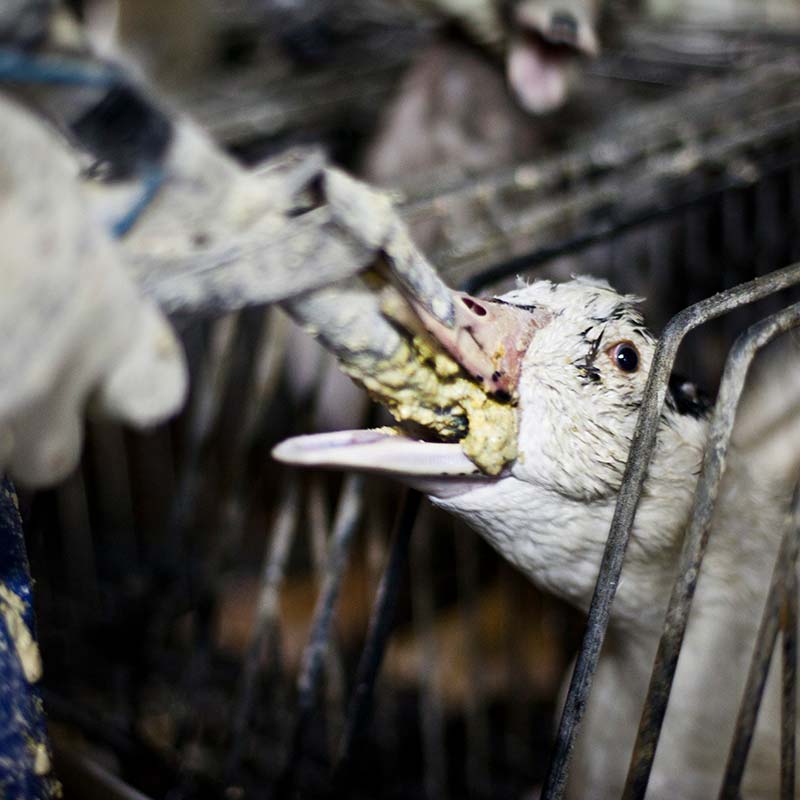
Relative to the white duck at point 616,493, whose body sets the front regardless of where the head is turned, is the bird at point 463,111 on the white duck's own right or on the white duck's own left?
on the white duck's own right

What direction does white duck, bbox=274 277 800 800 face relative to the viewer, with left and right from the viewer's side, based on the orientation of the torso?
facing to the left of the viewer
